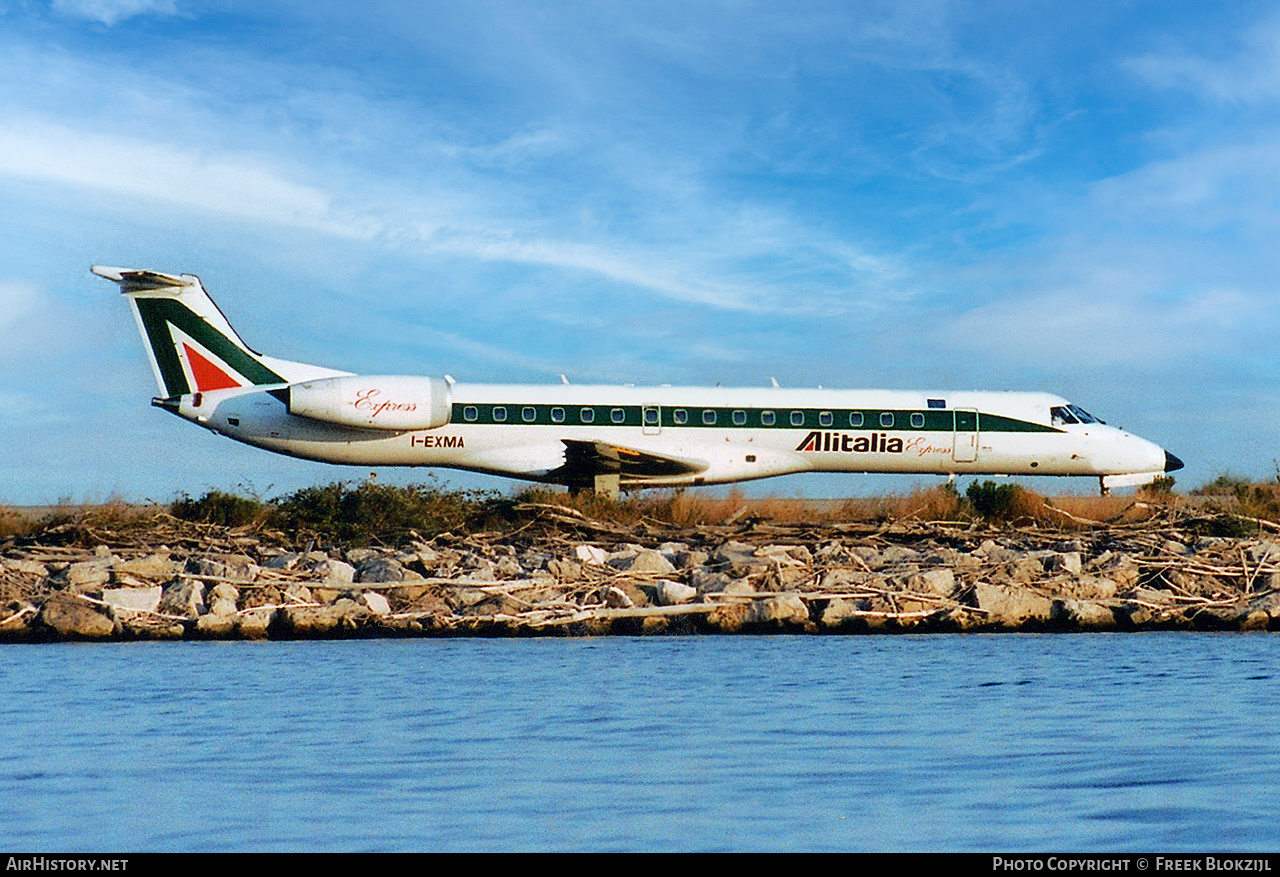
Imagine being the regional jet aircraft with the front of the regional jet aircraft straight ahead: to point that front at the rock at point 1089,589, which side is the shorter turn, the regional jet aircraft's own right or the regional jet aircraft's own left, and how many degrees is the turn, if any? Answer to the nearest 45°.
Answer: approximately 45° to the regional jet aircraft's own right

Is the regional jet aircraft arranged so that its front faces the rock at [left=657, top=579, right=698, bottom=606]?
no

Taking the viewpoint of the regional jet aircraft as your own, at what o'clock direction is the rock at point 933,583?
The rock is roughly at 2 o'clock from the regional jet aircraft.

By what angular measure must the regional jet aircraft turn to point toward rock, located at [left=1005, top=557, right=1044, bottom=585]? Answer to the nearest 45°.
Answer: approximately 45° to its right

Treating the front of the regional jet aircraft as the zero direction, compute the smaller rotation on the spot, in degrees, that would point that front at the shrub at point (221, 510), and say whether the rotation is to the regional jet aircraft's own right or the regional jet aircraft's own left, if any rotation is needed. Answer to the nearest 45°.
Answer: approximately 135° to the regional jet aircraft's own right

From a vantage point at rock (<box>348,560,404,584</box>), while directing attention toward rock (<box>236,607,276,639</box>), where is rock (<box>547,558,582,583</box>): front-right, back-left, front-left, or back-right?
back-left

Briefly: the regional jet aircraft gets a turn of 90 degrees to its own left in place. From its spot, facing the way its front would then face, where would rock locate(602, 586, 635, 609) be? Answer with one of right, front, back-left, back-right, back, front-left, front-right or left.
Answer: back

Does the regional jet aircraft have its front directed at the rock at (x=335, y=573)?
no

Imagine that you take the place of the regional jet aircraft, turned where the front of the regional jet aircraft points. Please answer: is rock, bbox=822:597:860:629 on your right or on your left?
on your right

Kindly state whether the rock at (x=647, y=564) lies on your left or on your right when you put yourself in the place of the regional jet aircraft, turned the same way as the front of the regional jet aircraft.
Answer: on your right

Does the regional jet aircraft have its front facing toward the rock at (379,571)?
no

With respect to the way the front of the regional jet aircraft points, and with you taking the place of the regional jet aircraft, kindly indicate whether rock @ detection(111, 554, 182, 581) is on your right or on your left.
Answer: on your right

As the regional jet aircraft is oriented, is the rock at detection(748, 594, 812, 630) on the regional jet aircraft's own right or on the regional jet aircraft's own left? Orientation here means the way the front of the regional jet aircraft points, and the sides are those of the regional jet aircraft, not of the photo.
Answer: on the regional jet aircraft's own right

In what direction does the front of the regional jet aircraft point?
to the viewer's right

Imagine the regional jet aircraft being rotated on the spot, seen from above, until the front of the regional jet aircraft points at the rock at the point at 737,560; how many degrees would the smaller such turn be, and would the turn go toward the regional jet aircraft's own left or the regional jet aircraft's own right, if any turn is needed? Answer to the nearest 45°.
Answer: approximately 90° to the regional jet aircraft's own right

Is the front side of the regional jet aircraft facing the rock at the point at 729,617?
no

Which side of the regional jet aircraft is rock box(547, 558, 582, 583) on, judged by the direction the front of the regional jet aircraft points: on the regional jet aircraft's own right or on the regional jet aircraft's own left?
on the regional jet aircraft's own right
